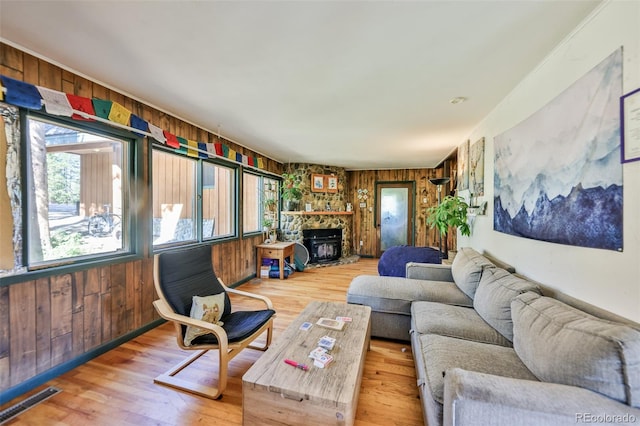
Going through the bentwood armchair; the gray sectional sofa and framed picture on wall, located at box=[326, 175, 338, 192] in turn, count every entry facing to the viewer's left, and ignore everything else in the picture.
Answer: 1

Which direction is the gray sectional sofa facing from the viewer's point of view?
to the viewer's left

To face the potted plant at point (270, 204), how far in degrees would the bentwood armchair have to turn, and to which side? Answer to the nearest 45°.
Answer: approximately 135° to its left

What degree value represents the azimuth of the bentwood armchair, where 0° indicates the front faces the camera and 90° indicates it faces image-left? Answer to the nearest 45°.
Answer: approximately 315°

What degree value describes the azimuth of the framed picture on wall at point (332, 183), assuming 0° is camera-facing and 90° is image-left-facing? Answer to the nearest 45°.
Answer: approximately 0°

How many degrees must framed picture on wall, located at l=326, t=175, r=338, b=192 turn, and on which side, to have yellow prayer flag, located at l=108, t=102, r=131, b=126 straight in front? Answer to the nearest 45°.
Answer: approximately 45° to its right

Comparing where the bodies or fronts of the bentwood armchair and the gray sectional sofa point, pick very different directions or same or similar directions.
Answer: very different directions

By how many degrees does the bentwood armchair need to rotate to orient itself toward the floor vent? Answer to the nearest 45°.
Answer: approximately 135° to its right
